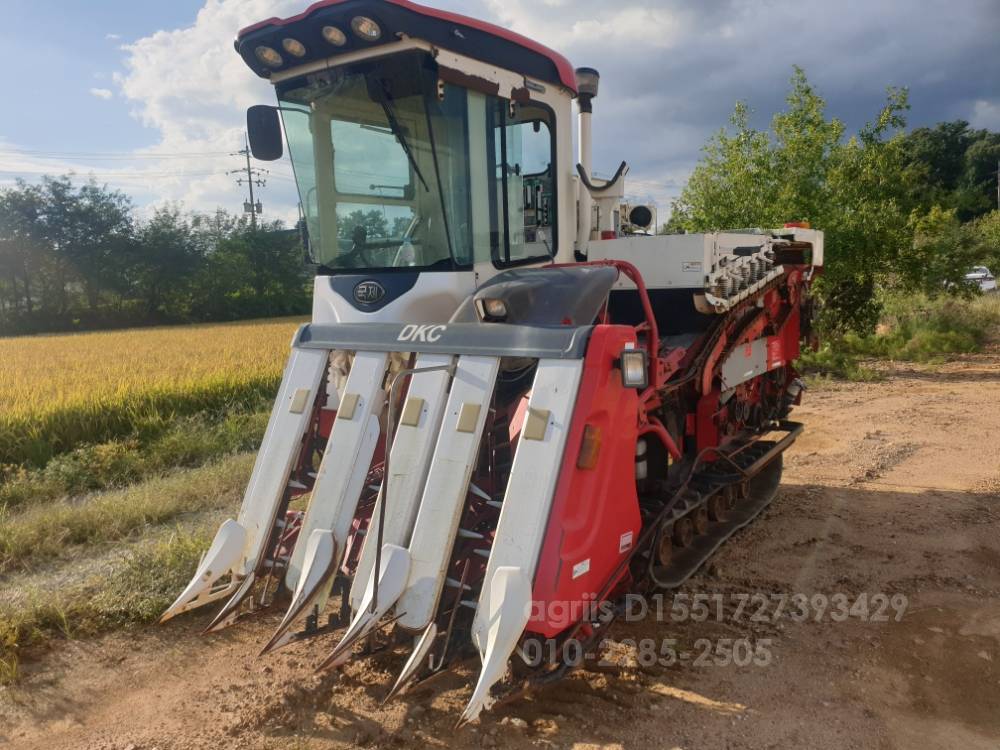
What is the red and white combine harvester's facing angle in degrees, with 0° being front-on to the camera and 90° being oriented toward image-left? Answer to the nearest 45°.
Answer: approximately 45°

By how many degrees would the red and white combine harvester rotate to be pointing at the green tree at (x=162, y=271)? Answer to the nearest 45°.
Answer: approximately 90° to its right

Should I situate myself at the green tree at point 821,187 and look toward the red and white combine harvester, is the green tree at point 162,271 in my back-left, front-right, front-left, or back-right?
back-right

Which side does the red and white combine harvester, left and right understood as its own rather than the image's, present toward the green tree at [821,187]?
back

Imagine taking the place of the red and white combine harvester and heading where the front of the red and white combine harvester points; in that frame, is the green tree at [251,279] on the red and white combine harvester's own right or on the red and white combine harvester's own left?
on the red and white combine harvester's own right

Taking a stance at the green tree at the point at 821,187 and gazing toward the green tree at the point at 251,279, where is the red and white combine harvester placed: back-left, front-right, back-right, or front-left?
back-left
